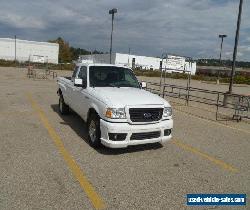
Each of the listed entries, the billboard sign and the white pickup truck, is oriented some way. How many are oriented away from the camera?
0

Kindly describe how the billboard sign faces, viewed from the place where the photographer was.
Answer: facing the viewer

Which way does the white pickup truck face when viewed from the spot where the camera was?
facing the viewer and to the right of the viewer

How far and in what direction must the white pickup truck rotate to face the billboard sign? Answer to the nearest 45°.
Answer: approximately 135° to its left

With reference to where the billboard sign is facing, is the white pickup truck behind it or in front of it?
in front
